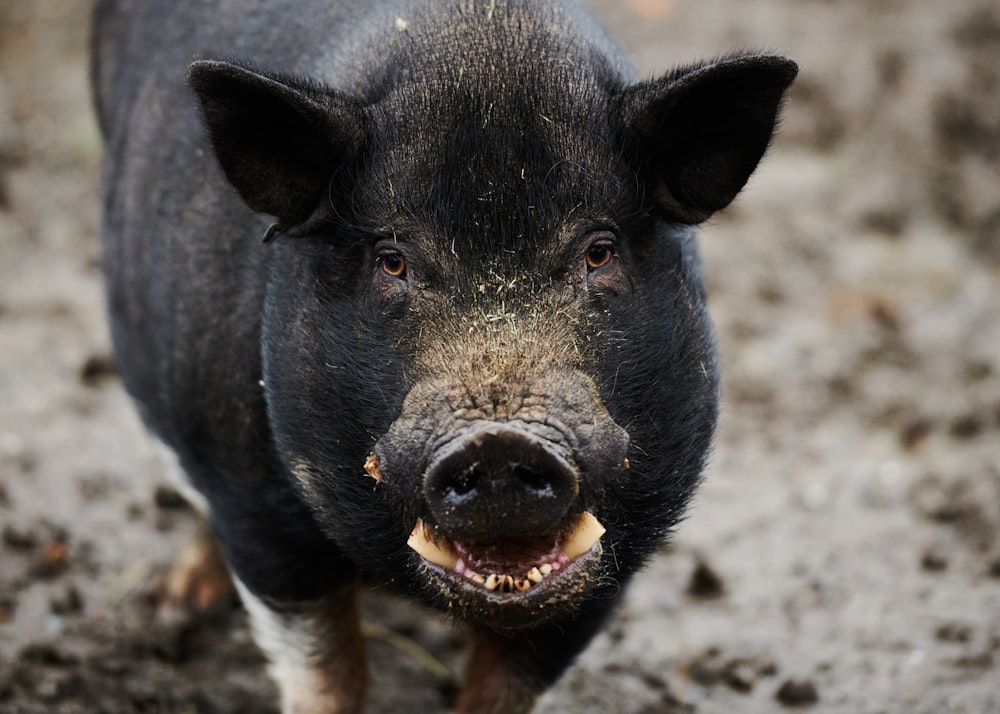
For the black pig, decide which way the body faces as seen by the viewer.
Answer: toward the camera
